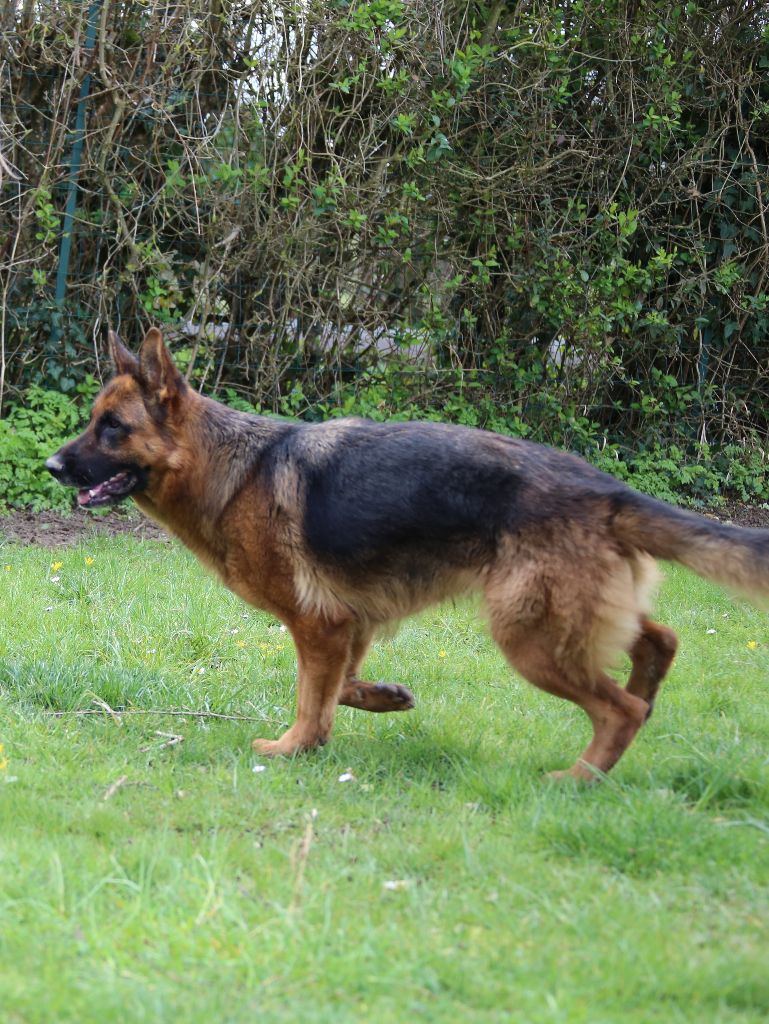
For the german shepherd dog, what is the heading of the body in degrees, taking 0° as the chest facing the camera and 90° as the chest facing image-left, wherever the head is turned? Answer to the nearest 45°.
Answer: approximately 90°
